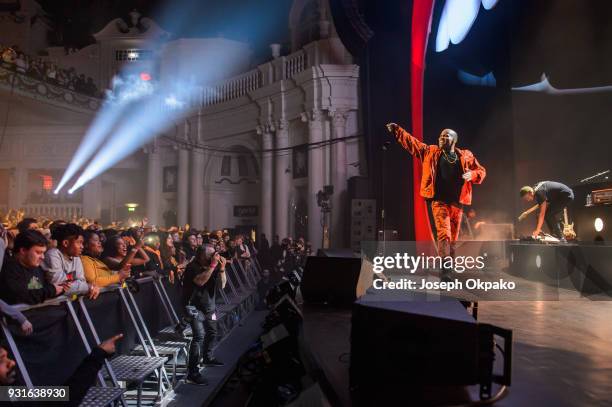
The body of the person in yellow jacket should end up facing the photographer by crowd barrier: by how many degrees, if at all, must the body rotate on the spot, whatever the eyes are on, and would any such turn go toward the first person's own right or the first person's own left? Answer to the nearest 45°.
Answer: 0° — they already face them

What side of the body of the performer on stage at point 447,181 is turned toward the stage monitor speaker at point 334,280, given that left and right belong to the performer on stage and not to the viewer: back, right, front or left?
front

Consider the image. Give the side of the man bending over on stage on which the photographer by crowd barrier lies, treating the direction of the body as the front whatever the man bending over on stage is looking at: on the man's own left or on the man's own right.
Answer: on the man's own left

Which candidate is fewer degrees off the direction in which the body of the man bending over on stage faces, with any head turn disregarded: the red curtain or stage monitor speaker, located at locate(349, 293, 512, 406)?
the red curtain

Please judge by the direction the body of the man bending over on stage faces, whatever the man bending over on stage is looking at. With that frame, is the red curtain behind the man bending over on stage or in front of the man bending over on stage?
in front

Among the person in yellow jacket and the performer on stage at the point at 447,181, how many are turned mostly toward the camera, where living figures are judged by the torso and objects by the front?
1

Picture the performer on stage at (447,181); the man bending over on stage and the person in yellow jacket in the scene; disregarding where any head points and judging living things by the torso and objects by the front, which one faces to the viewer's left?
the man bending over on stage

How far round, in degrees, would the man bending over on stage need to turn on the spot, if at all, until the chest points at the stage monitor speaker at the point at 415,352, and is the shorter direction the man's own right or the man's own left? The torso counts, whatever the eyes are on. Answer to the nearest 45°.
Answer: approximately 90° to the man's own left

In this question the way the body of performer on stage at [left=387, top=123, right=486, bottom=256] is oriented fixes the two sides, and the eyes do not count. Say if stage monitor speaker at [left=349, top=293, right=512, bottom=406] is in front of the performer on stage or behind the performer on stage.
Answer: in front

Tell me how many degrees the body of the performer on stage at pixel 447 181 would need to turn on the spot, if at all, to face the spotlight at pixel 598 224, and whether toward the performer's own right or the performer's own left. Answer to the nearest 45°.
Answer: approximately 135° to the performer's own left

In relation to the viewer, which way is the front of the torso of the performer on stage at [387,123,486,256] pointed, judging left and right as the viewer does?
facing the viewer

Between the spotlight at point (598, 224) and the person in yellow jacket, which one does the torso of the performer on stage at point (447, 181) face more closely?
the person in yellow jacket

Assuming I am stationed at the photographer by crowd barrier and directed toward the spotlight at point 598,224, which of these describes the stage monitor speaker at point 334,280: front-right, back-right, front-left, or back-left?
front-right

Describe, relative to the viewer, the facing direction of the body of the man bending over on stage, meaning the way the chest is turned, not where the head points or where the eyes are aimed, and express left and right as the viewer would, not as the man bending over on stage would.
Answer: facing to the left of the viewer

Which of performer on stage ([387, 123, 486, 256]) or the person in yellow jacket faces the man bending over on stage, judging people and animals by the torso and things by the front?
the person in yellow jacket

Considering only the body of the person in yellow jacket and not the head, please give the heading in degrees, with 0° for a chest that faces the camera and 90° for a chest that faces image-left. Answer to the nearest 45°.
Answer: approximately 270°
